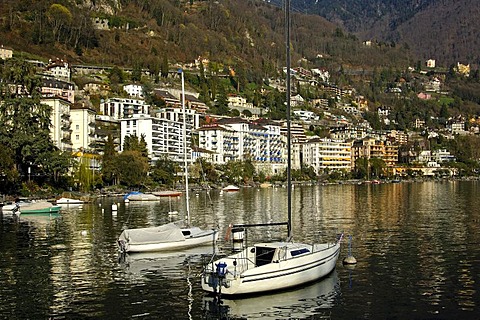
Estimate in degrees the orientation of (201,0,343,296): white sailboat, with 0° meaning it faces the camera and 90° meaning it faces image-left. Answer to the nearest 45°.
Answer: approximately 225°

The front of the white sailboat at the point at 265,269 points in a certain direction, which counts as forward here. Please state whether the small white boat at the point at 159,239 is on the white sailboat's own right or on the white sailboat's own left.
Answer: on the white sailboat's own left
